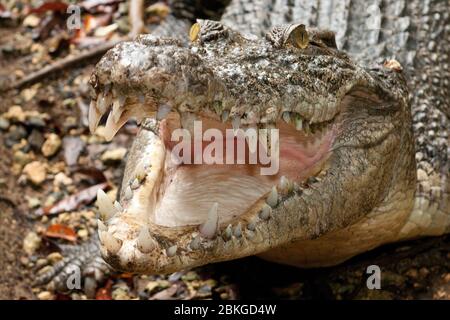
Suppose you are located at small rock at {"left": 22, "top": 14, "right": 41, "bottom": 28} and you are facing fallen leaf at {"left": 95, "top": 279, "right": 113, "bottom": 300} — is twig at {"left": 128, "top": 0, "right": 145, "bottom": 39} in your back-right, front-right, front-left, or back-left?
front-left

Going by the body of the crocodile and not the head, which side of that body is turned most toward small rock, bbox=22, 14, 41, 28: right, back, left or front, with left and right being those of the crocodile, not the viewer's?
right

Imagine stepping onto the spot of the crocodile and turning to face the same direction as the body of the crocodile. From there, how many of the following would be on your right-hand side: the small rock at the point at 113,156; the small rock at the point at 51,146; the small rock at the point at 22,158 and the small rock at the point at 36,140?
4

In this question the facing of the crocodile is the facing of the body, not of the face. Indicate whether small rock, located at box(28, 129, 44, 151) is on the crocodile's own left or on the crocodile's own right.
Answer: on the crocodile's own right

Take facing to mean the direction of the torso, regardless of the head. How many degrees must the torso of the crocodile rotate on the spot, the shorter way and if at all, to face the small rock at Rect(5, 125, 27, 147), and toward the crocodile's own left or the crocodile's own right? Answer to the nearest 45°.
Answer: approximately 90° to the crocodile's own right

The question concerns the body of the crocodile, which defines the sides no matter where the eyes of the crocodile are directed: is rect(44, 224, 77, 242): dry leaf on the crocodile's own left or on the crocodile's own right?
on the crocodile's own right

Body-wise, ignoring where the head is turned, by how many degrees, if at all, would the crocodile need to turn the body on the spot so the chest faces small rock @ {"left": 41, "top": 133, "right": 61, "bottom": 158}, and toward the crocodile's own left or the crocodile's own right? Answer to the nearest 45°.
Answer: approximately 90° to the crocodile's own right

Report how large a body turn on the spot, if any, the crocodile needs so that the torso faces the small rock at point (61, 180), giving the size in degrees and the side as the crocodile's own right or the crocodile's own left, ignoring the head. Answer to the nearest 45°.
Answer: approximately 90° to the crocodile's own right

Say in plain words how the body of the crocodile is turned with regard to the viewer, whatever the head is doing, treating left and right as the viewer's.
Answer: facing the viewer and to the left of the viewer

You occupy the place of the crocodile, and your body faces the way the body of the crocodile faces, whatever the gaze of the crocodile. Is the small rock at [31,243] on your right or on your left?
on your right

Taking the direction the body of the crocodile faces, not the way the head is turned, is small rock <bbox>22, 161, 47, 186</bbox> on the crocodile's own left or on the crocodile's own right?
on the crocodile's own right

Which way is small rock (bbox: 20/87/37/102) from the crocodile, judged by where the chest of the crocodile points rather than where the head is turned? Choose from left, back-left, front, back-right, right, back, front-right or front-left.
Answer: right
